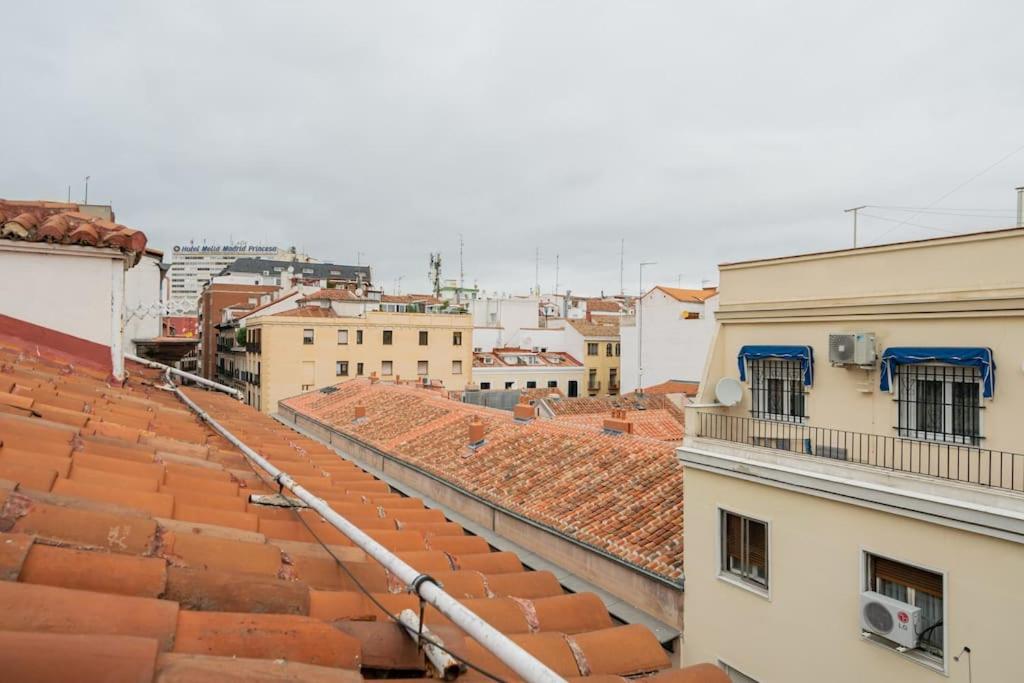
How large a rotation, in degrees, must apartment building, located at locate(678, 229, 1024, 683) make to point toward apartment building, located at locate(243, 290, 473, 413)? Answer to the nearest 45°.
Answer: approximately 90° to its right

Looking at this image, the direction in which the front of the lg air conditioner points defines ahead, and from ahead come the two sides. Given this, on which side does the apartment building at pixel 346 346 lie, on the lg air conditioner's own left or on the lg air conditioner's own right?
on the lg air conditioner's own right

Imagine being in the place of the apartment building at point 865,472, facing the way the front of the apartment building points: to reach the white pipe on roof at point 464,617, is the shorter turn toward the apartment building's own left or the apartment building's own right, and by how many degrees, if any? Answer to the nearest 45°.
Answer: approximately 45° to the apartment building's own left

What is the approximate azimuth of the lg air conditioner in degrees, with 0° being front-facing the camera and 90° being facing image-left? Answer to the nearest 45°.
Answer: approximately 45°

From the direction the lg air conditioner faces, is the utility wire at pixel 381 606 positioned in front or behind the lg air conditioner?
in front

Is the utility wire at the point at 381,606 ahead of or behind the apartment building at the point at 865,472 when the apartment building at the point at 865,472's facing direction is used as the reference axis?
ahead

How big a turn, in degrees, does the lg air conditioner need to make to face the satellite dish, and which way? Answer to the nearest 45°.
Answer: approximately 90° to its right
